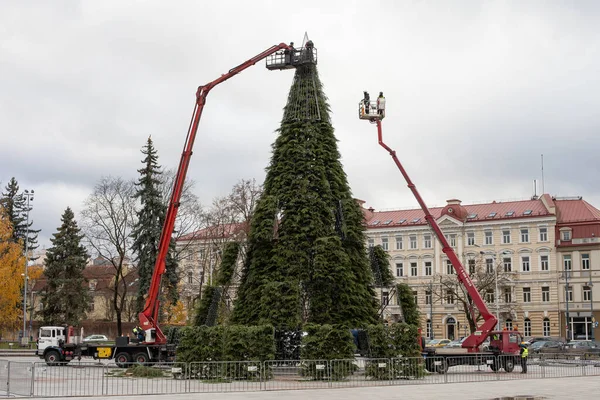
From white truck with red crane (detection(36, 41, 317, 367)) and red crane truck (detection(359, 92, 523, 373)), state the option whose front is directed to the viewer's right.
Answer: red crane truck (detection(359, 92, 523, 373))

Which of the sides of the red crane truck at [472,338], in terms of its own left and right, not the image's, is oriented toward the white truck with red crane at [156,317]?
back

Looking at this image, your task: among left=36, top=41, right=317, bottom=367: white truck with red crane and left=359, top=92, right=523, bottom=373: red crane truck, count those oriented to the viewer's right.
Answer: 1

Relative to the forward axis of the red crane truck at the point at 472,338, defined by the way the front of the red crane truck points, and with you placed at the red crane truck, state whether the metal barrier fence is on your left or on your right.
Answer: on your right

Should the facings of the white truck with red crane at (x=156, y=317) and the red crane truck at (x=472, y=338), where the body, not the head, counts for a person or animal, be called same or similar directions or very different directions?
very different directions

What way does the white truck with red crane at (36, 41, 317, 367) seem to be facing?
to the viewer's left

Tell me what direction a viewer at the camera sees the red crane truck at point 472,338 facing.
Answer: facing to the right of the viewer

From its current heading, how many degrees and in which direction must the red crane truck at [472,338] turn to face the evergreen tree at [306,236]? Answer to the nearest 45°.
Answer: approximately 135° to its right

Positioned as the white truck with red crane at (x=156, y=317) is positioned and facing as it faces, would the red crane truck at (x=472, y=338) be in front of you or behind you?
behind
